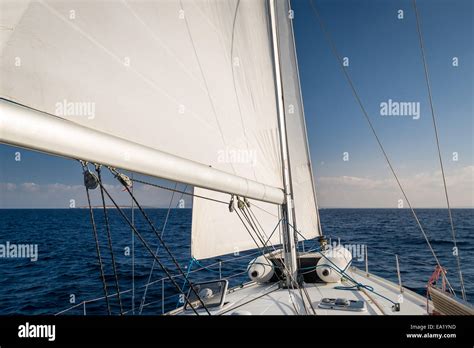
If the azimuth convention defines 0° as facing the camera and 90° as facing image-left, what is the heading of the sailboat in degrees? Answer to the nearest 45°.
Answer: approximately 180°
